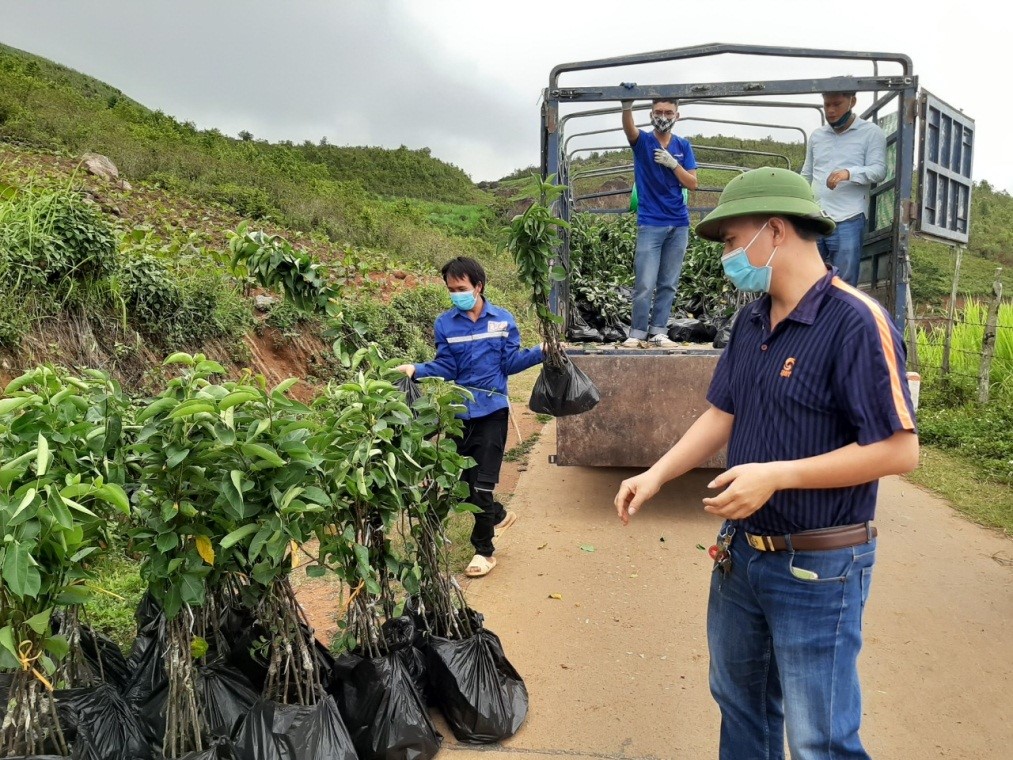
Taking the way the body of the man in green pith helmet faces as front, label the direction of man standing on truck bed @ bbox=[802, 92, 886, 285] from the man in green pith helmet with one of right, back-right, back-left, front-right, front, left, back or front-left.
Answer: back-right

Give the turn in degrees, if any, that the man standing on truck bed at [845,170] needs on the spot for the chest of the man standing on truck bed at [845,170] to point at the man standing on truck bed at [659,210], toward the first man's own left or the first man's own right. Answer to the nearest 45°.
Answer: approximately 45° to the first man's own right

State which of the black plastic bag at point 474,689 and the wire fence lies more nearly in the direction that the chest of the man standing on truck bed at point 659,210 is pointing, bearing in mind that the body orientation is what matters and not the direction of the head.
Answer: the black plastic bag

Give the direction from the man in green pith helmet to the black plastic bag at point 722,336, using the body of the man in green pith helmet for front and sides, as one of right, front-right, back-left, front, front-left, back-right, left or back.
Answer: back-right

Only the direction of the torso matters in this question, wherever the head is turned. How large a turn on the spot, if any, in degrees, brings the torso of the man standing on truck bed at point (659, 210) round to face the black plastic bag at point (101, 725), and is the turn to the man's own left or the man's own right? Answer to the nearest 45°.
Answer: approximately 45° to the man's own right

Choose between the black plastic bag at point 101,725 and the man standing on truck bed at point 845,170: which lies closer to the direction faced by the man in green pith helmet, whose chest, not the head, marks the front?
the black plastic bag
